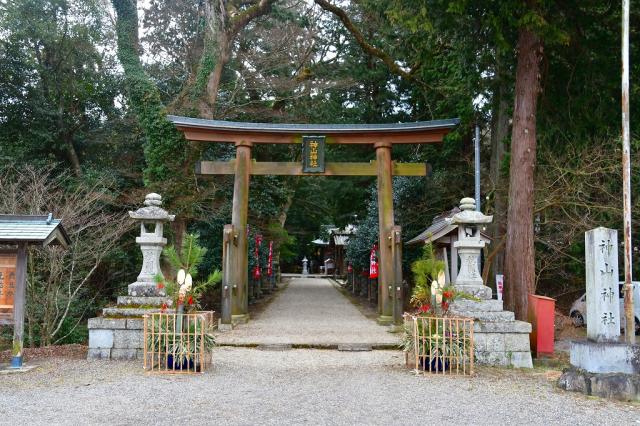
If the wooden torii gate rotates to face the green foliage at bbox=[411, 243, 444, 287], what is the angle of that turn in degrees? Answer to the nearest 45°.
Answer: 0° — it already faces it

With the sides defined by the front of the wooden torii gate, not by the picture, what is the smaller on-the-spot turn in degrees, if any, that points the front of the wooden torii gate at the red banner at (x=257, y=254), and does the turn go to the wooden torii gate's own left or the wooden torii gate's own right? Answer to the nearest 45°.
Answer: approximately 180°

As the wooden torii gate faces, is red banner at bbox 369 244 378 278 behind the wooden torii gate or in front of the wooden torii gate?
behind

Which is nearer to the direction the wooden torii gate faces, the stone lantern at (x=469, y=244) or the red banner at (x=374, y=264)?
the stone lantern

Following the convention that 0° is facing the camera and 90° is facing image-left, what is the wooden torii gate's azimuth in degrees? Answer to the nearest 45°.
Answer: approximately 0°

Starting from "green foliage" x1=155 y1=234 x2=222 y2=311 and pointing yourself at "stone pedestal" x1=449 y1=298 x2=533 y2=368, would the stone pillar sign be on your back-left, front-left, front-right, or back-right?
front-right

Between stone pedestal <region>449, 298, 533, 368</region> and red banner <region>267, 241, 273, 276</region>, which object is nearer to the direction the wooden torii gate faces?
the stone pedestal

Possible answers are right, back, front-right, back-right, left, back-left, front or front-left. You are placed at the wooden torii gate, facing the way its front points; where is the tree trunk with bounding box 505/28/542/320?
front-left

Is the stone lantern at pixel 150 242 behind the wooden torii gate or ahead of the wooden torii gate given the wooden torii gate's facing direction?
ahead
